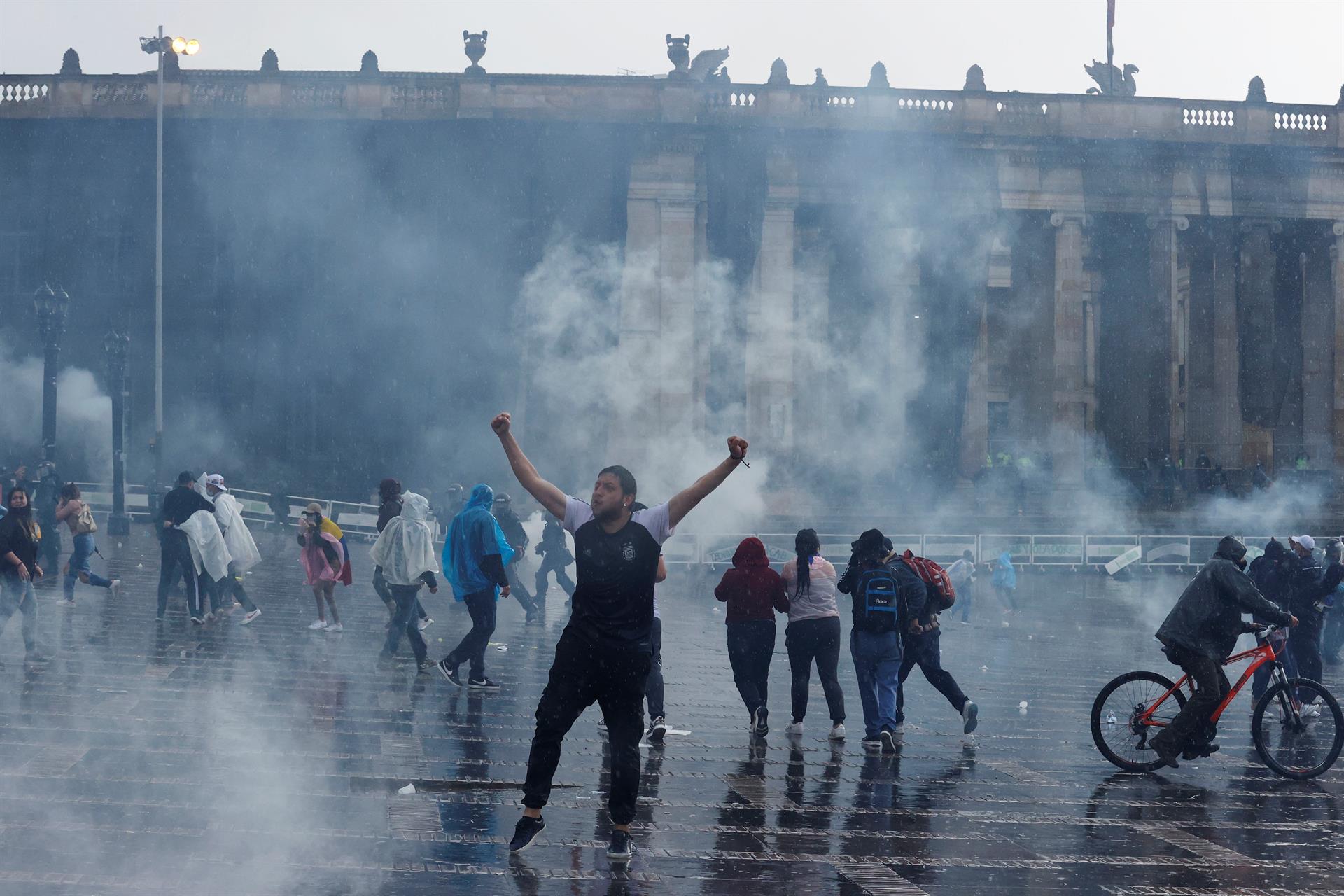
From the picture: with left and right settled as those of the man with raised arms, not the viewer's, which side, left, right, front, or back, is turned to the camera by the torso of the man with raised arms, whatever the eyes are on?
front

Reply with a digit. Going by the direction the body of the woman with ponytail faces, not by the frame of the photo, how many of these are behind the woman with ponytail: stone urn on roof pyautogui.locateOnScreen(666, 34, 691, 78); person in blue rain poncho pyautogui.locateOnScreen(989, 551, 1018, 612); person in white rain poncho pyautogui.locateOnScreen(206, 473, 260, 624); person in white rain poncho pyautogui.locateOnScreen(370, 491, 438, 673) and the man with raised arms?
1

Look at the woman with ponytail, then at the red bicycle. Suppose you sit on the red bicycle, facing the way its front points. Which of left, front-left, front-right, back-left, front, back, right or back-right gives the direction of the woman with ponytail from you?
back

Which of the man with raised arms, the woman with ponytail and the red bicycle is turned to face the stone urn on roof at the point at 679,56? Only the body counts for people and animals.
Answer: the woman with ponytail

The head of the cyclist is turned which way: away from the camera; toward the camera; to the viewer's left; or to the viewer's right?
to the viewer's right

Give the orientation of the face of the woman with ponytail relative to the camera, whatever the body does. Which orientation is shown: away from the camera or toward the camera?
away from the camera

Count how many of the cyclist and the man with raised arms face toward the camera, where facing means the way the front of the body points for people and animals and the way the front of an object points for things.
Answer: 1

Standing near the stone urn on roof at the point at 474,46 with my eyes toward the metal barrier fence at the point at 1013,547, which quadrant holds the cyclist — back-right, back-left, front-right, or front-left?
front-right

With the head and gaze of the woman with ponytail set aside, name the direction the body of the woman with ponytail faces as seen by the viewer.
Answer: away from the camera

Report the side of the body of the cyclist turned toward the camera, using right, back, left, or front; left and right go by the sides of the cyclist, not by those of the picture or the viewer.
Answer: right

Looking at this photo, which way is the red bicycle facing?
to the viewer's right

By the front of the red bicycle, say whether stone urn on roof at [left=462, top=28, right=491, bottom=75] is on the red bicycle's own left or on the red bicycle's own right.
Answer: on the red bicycle's own left
